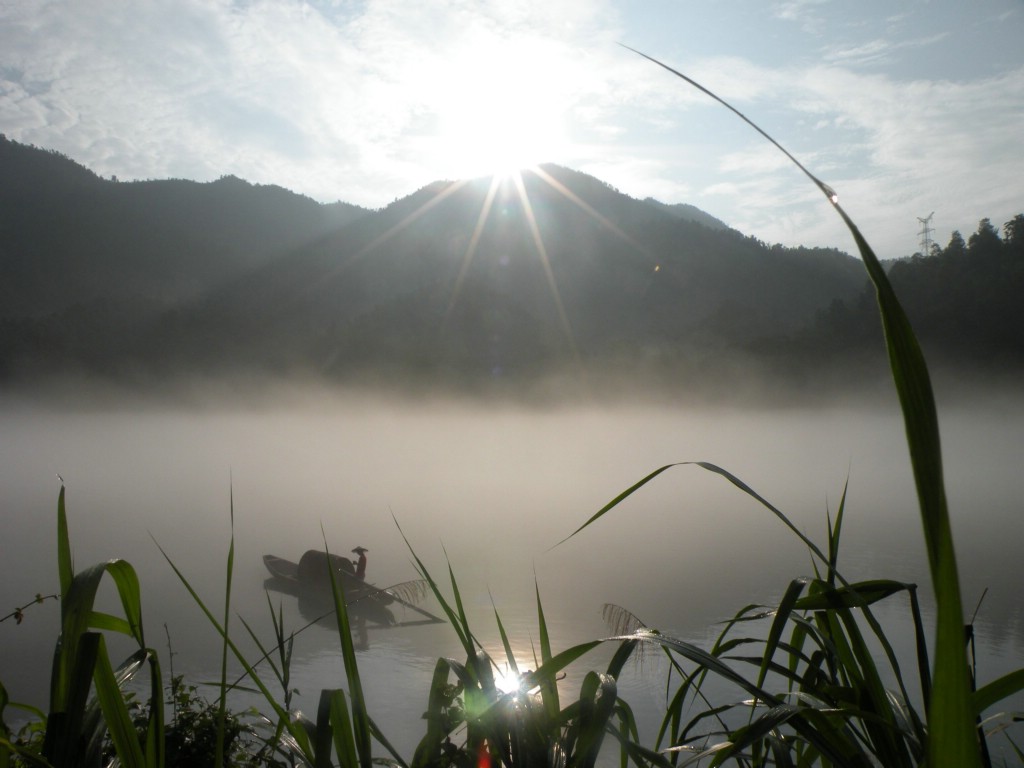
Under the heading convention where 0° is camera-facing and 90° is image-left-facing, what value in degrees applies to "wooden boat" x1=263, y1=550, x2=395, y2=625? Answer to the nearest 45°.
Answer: approximately 135°

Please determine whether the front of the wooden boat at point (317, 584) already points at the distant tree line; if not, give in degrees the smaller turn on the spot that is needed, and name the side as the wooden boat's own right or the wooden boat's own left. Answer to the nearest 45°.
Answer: approximately 90° to the wooden boat's own right
